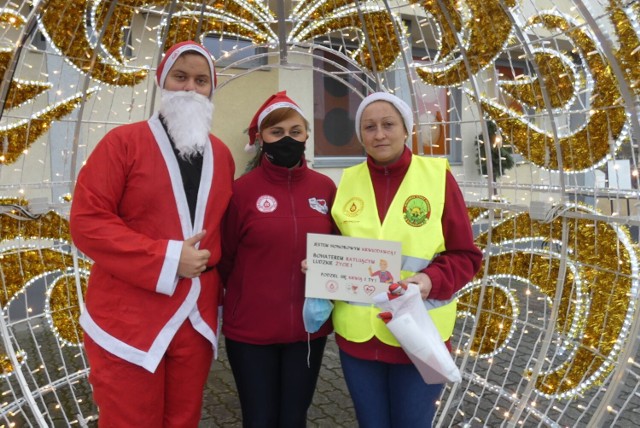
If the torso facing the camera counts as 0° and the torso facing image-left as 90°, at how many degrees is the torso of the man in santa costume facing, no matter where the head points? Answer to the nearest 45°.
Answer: approximately 315°

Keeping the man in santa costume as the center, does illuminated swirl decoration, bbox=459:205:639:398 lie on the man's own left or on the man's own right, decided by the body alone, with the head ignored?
on the man's own left

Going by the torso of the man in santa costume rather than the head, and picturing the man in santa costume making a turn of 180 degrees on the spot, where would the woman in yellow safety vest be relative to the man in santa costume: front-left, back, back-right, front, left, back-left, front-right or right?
back-right
